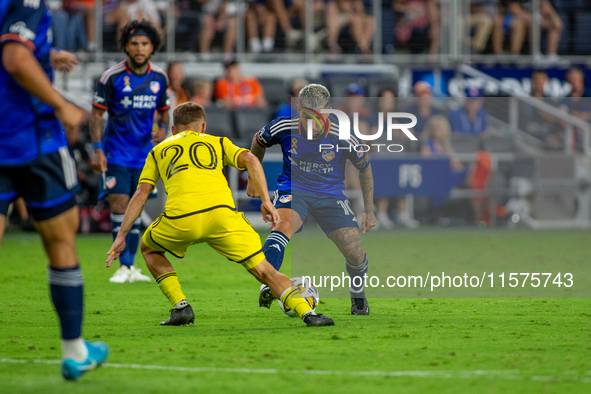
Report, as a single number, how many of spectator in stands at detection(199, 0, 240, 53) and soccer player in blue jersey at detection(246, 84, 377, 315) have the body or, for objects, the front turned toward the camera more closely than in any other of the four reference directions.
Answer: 2

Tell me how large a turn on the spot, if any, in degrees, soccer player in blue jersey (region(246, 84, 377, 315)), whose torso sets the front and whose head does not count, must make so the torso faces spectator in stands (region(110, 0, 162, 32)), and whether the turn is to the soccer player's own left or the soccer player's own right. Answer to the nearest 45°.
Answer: approximately 180°

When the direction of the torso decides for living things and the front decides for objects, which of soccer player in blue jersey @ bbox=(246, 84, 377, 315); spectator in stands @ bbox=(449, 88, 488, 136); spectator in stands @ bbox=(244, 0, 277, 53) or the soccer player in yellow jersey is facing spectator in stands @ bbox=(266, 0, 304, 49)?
the soccer player in yellow jersey

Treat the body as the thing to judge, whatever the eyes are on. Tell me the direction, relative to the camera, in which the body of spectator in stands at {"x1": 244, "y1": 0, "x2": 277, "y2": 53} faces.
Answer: toward the camera

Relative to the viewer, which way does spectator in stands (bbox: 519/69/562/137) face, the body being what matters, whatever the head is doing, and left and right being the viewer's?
facing the viewer

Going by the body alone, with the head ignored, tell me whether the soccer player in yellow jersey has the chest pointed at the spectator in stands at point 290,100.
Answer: yes

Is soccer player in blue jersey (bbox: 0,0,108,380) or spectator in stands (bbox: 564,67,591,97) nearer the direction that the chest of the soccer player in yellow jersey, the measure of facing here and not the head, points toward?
the spectator in stands

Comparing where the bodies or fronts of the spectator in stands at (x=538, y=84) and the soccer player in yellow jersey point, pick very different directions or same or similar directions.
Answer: very different directions

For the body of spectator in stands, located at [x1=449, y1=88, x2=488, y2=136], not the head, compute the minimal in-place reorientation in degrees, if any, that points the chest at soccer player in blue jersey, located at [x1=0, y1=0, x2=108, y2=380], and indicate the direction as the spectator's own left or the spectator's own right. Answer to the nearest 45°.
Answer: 0° — they already face them

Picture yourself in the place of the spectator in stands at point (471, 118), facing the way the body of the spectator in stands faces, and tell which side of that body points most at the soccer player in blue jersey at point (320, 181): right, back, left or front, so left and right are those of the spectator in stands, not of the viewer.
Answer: front

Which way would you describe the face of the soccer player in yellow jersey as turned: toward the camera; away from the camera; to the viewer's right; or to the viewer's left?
away from the camera

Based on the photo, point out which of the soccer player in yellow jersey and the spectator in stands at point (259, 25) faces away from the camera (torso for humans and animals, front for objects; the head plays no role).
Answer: the soccer player in yellow jersey

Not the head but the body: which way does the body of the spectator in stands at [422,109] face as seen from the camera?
toward the camera

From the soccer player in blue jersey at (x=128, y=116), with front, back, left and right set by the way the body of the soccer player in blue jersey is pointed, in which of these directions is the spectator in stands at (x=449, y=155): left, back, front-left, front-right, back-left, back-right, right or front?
back-left

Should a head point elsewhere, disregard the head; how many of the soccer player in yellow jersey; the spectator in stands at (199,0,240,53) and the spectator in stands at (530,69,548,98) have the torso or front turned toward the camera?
2

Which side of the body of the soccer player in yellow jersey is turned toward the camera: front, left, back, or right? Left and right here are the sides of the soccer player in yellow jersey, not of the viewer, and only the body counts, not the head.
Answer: back
